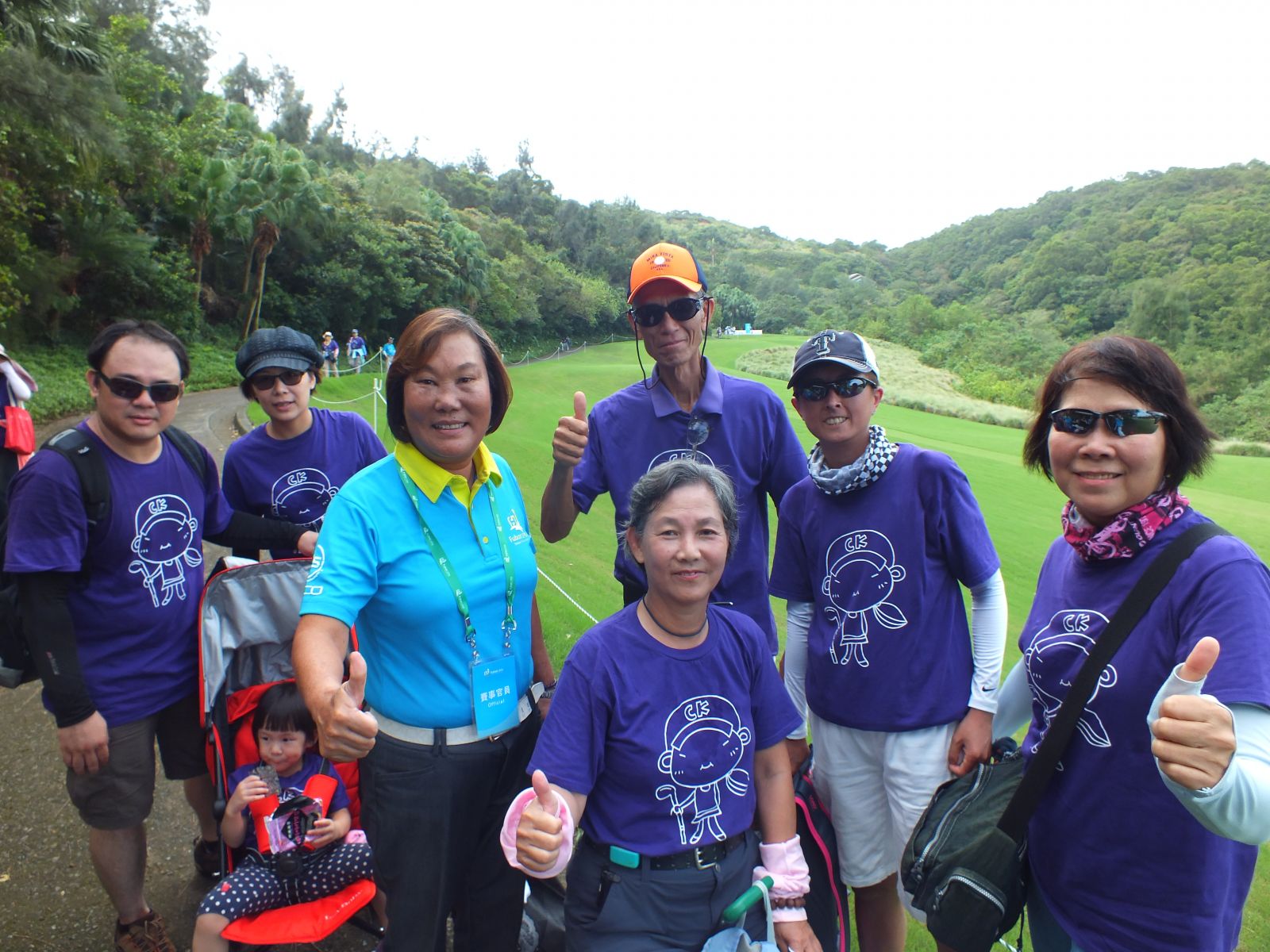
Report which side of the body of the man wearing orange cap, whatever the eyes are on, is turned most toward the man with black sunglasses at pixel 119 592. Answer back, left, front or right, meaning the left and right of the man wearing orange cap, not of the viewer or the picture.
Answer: right

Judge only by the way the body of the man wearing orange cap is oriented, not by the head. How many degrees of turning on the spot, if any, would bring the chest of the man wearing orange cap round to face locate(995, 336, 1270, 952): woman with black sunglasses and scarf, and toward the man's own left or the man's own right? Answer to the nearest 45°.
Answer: approximately 45° to the man's own left

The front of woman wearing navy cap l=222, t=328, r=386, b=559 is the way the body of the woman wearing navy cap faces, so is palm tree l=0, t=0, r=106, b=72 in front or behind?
behind

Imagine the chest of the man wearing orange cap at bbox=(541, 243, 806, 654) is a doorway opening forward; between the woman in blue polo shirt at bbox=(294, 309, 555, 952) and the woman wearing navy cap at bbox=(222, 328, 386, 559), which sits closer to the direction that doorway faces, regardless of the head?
the woman in blue polo shirt

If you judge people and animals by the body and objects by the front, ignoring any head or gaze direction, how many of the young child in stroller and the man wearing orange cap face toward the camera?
2
